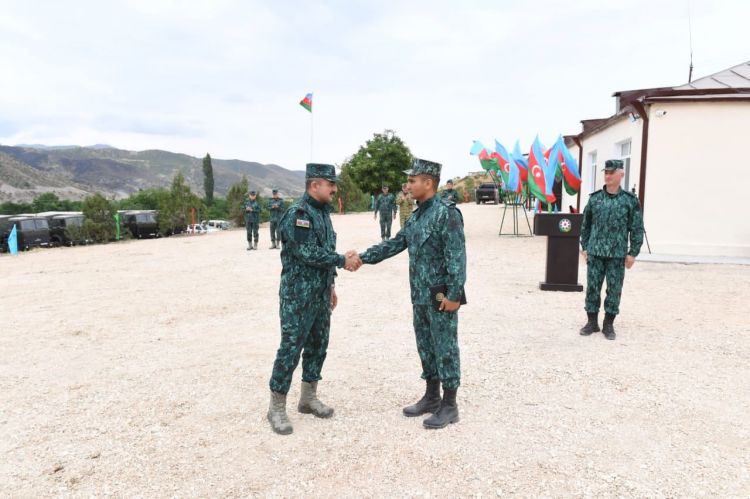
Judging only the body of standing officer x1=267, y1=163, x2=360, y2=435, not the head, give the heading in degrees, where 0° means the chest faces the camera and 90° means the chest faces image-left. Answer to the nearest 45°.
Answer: approximately 270°

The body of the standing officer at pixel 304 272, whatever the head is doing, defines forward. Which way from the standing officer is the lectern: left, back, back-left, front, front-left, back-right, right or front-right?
front-left

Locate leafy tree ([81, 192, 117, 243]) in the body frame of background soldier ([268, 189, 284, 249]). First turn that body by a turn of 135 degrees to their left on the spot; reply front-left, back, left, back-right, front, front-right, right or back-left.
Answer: left

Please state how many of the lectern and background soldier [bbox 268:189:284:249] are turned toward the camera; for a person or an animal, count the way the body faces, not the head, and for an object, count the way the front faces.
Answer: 2

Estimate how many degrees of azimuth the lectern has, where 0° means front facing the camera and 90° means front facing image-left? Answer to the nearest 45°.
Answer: approximately 0°

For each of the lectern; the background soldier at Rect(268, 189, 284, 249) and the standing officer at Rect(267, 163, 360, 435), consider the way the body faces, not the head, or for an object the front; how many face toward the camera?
2

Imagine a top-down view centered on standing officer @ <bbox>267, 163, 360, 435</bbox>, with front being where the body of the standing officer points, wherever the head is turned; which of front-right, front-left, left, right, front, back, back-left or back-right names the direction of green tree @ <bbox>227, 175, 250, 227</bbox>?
left

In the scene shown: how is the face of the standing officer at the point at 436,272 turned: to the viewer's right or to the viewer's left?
to the viewer's left

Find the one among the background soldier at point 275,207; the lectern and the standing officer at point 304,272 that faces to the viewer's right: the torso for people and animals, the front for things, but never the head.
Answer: the standing officer
